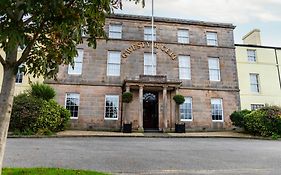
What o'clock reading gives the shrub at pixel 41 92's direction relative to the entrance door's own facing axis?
The shrub is roughly at 2 o'clock from the entrance door.

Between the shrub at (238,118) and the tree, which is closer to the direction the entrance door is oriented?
the tree

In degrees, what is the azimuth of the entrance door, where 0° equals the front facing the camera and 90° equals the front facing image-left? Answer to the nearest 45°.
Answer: approximately 0°

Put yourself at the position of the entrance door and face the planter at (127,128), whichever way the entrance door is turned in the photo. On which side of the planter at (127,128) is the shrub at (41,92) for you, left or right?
right

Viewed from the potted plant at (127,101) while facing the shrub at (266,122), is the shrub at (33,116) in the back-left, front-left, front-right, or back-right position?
back-right

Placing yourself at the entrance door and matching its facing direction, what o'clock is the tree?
The tree is roughly at 12 o'clock from the entrance door.

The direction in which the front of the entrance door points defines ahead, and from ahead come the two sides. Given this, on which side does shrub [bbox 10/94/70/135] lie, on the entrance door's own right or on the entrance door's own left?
on the entrance door's own right

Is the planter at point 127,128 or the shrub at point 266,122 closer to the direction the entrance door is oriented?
the planter

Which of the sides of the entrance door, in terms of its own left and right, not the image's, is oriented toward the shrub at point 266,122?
left

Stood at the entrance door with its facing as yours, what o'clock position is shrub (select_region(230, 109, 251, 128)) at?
The shrub is roughly at 9 o'clock from the entrance door.
